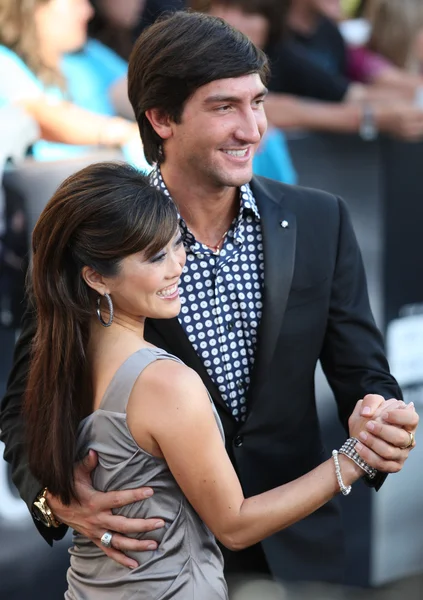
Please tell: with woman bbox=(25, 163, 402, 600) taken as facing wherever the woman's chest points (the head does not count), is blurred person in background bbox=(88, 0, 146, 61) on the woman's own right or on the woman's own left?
on the woman's own left

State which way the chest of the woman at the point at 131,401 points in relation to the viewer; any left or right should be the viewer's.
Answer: facing away from the viewer and to the right of the viewer

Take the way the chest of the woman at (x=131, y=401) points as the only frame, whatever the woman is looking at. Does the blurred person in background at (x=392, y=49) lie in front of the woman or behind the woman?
in front

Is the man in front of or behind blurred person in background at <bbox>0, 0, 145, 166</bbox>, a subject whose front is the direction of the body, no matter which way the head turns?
in front

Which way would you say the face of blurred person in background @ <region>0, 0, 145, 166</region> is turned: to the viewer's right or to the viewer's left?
to the viewer's right

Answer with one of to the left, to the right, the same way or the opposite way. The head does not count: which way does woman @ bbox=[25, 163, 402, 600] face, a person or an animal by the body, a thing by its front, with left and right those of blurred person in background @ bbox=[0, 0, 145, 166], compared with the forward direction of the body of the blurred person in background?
to the left

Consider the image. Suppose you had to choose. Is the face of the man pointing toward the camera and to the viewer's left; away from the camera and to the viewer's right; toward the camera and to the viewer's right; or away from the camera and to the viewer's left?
toward the camera and to the viewer's right
